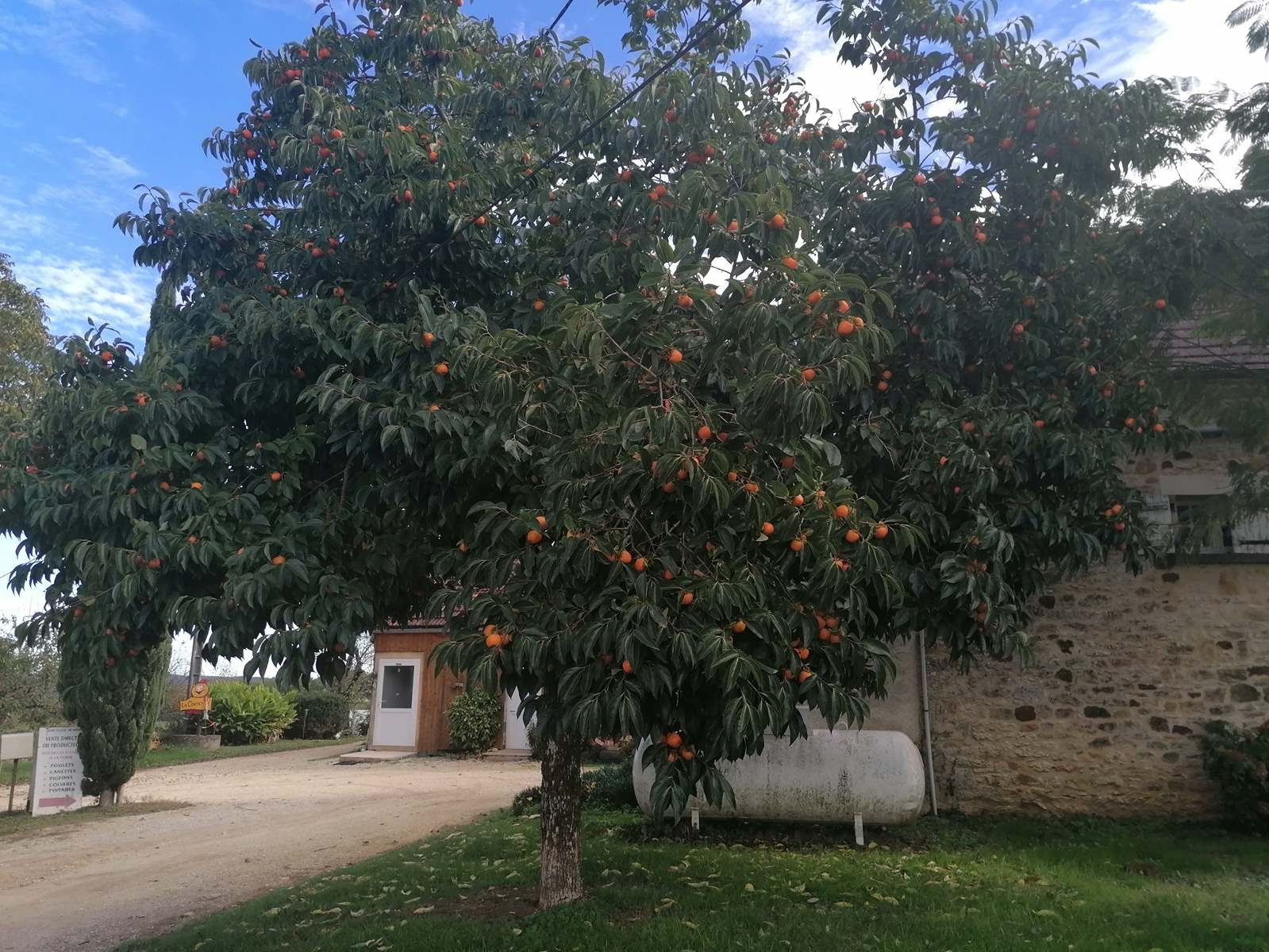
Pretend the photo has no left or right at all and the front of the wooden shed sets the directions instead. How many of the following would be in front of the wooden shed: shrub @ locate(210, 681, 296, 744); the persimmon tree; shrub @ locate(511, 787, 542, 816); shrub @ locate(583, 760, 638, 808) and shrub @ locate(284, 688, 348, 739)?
3

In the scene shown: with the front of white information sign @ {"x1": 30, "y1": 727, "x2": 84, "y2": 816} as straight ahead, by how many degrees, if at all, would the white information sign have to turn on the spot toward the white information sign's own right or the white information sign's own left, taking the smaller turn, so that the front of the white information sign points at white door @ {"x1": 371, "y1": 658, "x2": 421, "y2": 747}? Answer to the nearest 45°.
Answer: approximately 135° to the white information sign's own left

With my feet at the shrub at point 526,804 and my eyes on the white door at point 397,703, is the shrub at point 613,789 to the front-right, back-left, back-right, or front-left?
front-right

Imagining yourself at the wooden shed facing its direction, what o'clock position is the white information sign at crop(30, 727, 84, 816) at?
The white information sign is roughly at 1 o'clock from the wooden shed.

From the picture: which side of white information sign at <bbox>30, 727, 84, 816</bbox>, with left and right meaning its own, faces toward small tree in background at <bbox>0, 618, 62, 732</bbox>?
back

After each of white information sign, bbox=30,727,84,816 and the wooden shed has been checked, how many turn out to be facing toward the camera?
2

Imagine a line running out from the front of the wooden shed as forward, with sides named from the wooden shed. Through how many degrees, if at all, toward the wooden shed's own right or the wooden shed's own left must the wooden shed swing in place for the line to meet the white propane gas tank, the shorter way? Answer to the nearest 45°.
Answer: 0° — it already faces it

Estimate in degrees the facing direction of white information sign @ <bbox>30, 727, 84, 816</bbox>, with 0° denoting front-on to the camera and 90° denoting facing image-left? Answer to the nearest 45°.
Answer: approximately 0°

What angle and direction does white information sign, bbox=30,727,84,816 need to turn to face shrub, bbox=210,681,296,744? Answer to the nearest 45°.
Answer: approximately 180°
